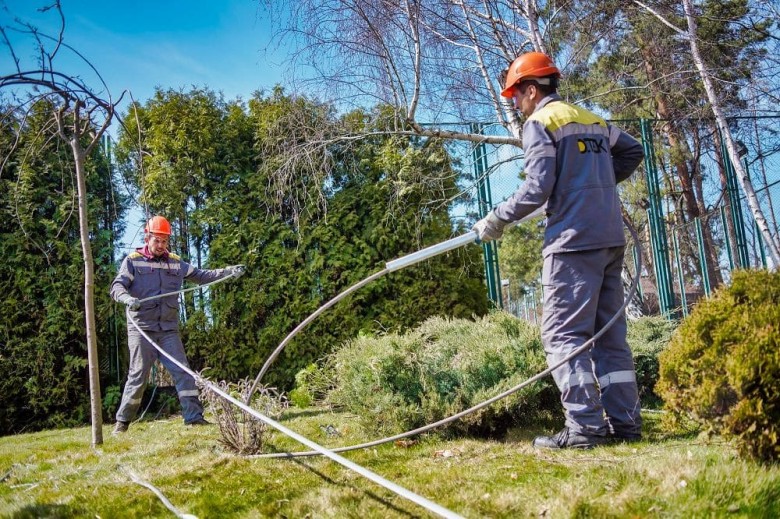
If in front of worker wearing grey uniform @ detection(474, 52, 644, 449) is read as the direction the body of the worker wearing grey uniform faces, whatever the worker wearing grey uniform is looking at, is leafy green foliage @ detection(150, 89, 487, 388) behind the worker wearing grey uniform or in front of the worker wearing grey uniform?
in front

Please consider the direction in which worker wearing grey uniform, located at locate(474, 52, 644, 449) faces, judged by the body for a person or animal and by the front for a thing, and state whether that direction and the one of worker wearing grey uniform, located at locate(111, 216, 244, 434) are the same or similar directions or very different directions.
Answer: very different directions

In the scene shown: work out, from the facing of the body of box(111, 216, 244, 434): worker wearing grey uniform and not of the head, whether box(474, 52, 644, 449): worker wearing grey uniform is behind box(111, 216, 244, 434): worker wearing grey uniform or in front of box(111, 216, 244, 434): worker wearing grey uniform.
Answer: in front

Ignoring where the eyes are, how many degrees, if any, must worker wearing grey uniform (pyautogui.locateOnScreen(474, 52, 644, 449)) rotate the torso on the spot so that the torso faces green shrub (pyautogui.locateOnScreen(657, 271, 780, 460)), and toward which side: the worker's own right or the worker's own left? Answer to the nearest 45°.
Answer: approximately 180°

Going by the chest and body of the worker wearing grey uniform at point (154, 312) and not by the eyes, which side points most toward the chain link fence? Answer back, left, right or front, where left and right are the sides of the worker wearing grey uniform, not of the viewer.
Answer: left

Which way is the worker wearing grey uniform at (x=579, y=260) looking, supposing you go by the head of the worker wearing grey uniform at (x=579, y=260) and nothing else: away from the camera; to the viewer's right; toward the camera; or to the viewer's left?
to the viewer's left

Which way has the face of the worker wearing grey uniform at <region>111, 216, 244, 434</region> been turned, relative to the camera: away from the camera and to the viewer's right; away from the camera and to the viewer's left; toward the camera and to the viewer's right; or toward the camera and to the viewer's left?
toward the camera and to the viewer's right

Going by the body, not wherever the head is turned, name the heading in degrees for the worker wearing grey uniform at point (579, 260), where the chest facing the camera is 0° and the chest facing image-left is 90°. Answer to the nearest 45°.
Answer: approximately 135°

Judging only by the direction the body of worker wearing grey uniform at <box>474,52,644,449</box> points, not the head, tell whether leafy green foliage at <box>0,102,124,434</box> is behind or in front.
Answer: in front

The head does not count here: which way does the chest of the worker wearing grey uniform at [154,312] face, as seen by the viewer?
toward the camera
